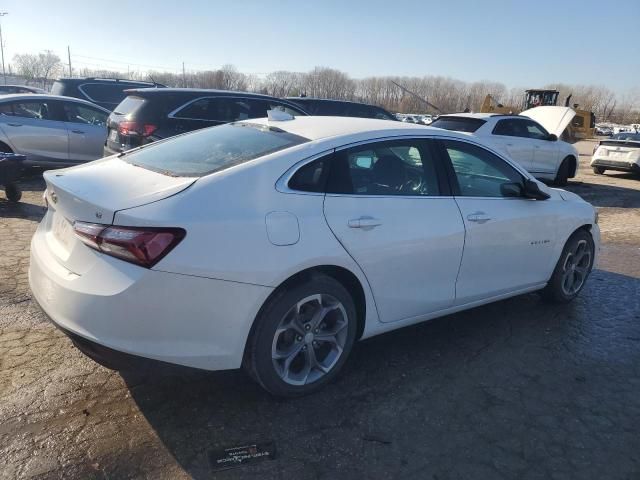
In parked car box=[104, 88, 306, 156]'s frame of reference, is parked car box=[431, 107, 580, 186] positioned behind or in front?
in front

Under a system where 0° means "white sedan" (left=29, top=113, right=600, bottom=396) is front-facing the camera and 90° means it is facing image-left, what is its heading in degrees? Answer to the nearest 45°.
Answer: approximately 225°

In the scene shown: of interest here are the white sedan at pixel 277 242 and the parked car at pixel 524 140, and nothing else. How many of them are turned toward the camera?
0

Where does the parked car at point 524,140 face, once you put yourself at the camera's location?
facing away from the viewer and to the right of the viewer

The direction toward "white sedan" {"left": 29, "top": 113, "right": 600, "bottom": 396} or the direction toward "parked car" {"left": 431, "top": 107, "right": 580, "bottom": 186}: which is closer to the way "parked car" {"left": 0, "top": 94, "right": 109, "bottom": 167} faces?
the parked car

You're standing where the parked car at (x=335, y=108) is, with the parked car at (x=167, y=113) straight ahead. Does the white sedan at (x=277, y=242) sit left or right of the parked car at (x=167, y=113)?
left

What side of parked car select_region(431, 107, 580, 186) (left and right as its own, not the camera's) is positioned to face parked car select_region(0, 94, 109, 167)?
back

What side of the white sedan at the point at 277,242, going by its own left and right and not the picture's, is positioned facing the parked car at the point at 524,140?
front

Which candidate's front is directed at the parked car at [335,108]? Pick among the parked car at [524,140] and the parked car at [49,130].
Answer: the parked car at [49,130]

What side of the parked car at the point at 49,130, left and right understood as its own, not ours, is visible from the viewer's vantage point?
right

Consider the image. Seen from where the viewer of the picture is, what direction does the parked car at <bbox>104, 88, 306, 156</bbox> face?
facing away from the viewer and to the right of the viewer
